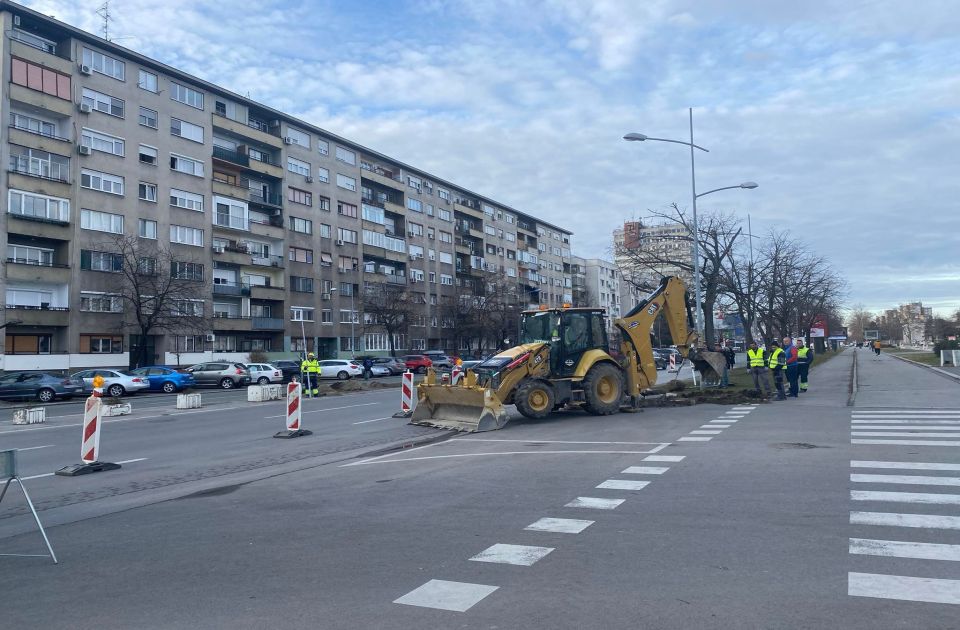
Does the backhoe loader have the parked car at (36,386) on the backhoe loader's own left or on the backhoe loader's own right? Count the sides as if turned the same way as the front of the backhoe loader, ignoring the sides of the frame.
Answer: on the backhoe loader's own right

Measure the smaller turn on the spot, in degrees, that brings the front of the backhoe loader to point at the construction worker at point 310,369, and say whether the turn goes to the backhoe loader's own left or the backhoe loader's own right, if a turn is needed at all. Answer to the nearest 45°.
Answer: approximately 90° to the backhoe loader's own right

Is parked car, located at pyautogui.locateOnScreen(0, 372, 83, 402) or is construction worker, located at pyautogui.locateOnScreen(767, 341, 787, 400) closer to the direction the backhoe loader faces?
the parked car

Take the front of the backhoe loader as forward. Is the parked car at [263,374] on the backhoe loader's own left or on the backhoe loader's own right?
on the backhoe loader's own right

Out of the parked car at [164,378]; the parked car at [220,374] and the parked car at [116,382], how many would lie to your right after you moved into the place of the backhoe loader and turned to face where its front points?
3

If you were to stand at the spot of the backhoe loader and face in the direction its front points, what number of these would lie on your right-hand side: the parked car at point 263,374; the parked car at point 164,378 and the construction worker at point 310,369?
3

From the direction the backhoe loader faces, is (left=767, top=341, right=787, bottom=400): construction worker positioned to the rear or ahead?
to the rear

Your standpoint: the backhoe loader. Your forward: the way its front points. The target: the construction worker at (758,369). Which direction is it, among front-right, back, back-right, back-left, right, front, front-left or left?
back

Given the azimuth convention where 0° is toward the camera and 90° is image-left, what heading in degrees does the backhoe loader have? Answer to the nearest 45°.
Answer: approximately 45°
